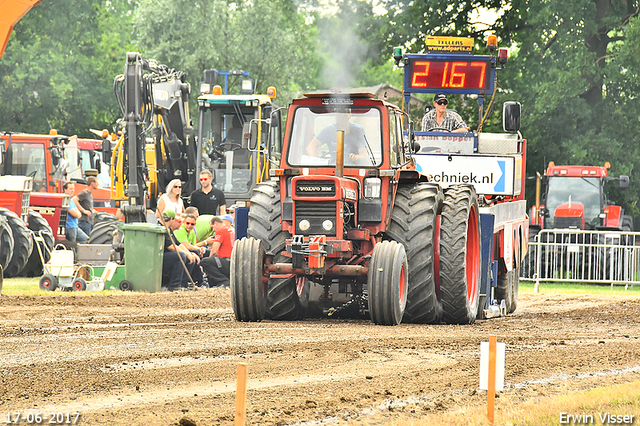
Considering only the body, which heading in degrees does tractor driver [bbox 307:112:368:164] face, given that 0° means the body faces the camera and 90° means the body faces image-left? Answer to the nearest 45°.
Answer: approximately 0°

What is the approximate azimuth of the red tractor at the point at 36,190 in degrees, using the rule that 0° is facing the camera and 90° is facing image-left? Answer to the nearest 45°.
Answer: approximately 315°

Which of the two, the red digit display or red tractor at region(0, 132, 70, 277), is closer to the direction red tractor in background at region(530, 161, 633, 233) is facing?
the red digit display

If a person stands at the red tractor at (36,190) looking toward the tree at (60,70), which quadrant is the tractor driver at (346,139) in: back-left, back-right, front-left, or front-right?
back-right

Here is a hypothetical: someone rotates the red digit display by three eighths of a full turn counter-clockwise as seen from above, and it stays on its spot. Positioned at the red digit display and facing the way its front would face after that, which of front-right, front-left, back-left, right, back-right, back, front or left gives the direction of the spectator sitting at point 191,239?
back-left

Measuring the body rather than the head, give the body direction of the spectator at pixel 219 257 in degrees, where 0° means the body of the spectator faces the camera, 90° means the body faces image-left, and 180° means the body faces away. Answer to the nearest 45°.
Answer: approximately 90°

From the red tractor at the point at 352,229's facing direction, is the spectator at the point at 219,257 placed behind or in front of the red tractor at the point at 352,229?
behind

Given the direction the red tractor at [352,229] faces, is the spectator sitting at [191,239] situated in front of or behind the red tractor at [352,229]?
behind
